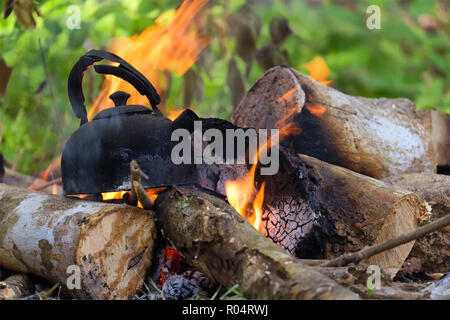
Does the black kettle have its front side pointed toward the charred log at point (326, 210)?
yes

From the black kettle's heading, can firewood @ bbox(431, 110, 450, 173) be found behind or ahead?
ahead

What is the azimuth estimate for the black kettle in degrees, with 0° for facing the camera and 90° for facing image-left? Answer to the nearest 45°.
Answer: approximately 270°

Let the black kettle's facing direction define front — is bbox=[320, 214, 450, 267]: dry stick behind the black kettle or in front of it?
in front

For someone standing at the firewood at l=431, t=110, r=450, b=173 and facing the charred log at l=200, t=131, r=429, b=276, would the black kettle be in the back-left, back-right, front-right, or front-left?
front-right

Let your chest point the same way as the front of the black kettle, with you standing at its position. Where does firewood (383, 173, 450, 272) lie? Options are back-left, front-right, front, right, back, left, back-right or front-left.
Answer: front

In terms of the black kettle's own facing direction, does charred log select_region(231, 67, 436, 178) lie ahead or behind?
ahead
